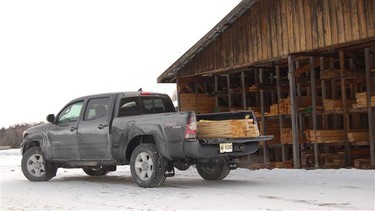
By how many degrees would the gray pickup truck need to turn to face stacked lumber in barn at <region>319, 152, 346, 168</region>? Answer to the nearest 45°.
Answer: approximately 90° to its right

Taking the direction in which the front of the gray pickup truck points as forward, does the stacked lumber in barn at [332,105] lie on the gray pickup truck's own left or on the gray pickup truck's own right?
on the gray pickup truck's own right

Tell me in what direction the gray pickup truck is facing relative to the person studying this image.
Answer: facing away from the viewer and to the left of the viewer

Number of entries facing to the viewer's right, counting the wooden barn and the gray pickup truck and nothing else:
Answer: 0

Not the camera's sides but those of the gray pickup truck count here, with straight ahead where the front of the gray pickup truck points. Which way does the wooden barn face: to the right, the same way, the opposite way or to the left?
to the left

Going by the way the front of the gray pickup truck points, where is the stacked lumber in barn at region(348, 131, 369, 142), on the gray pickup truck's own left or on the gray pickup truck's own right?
on the gray pickup truck's own right

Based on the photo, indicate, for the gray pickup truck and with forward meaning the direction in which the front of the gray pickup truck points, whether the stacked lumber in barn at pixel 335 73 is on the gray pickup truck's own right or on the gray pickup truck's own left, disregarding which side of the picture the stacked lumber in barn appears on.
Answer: on the gray pickup truck's own right

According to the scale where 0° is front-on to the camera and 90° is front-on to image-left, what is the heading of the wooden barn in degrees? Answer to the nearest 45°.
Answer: approximately 45°

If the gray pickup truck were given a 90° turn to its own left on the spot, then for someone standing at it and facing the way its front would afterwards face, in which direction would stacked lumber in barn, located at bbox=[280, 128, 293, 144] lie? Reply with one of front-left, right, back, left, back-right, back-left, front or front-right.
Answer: back

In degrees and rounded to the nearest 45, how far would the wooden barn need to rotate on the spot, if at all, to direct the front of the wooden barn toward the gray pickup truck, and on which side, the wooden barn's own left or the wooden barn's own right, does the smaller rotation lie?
0° — it already faces it
